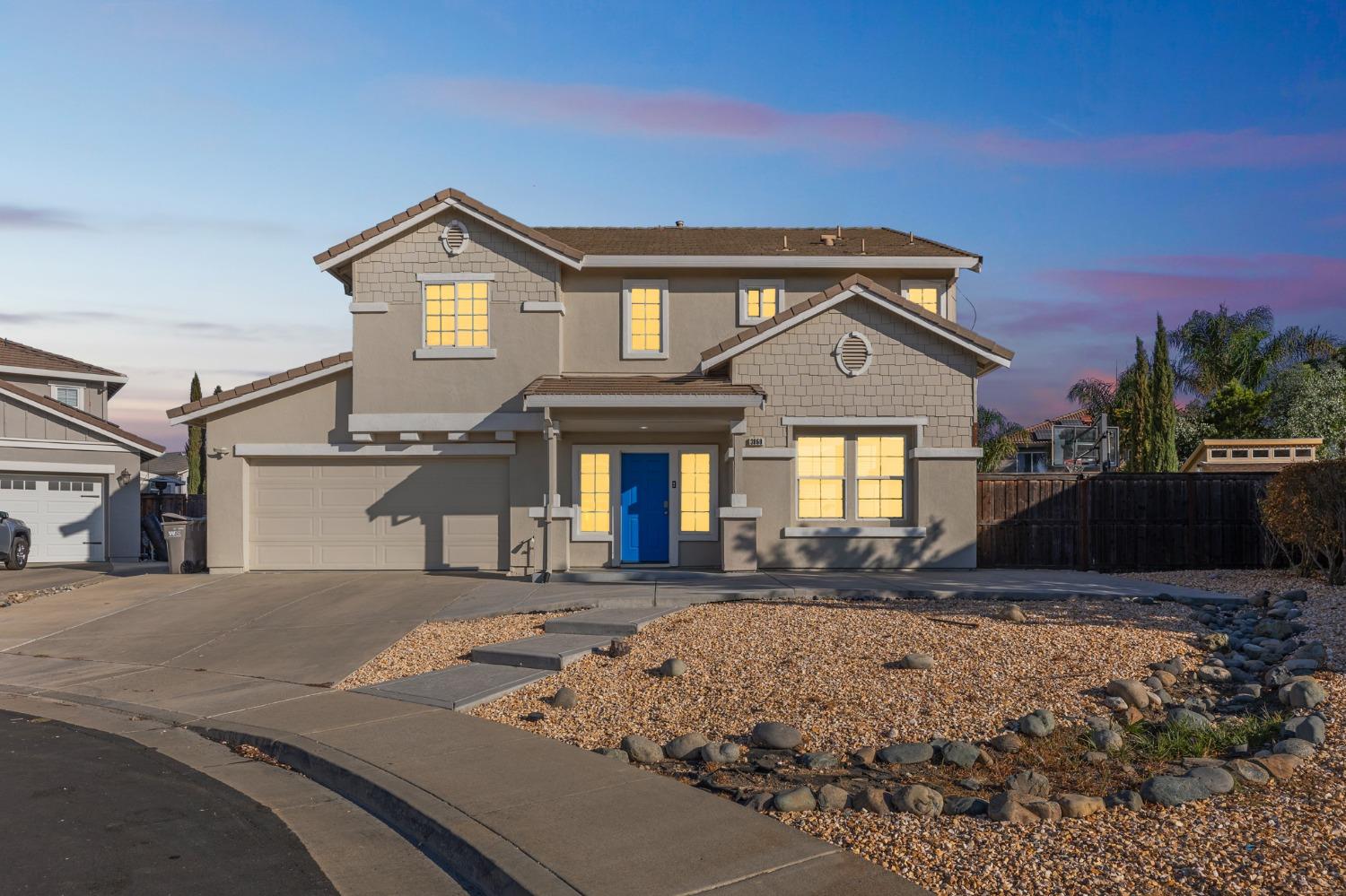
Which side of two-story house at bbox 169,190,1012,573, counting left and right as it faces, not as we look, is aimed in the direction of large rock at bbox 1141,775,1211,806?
front

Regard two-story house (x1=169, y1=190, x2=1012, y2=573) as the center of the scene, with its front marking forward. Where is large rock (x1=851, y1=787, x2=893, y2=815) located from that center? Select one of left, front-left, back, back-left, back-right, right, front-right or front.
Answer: front

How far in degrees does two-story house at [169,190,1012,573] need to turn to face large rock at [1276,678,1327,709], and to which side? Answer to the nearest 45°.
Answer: approximately 45° to its left

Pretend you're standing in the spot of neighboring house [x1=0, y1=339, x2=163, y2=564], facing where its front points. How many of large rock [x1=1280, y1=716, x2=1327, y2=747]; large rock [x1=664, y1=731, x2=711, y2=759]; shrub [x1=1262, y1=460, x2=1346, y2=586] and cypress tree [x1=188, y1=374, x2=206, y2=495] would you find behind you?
1

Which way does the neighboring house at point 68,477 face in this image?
toward the camera

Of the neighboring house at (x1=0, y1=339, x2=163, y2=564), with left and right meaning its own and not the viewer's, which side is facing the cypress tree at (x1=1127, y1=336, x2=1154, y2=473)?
left

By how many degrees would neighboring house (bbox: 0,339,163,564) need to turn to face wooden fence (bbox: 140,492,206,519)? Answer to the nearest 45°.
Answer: approximately 135° to its left

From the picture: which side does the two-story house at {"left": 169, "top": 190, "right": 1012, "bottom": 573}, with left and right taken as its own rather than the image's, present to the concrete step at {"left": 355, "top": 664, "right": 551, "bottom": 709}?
front

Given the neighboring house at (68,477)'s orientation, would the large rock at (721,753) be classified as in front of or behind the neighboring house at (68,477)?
in front

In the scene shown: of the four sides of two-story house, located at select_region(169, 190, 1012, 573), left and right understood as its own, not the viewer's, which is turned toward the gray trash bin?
right

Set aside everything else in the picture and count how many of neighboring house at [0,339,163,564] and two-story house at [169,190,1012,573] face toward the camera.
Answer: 2

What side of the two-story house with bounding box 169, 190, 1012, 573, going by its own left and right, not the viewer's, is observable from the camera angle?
front

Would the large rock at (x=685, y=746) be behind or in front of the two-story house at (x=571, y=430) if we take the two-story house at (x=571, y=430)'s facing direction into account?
in front

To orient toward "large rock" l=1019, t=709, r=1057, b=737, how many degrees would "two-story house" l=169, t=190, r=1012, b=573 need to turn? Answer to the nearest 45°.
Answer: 0° — it already faces it
